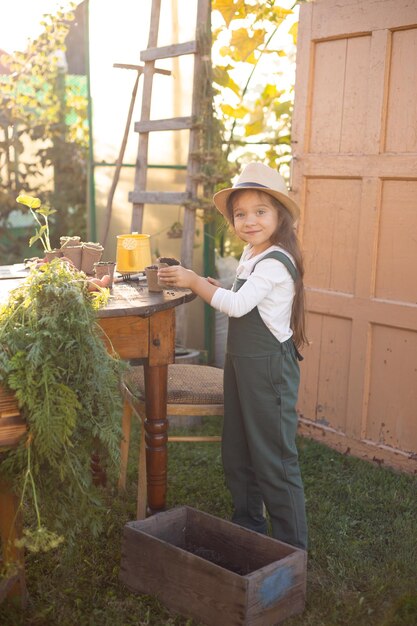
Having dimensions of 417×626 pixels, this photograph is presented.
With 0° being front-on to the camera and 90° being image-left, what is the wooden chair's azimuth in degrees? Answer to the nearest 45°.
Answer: approximately 90°

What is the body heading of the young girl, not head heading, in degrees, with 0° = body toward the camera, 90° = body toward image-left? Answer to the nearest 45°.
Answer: approximately 45°
